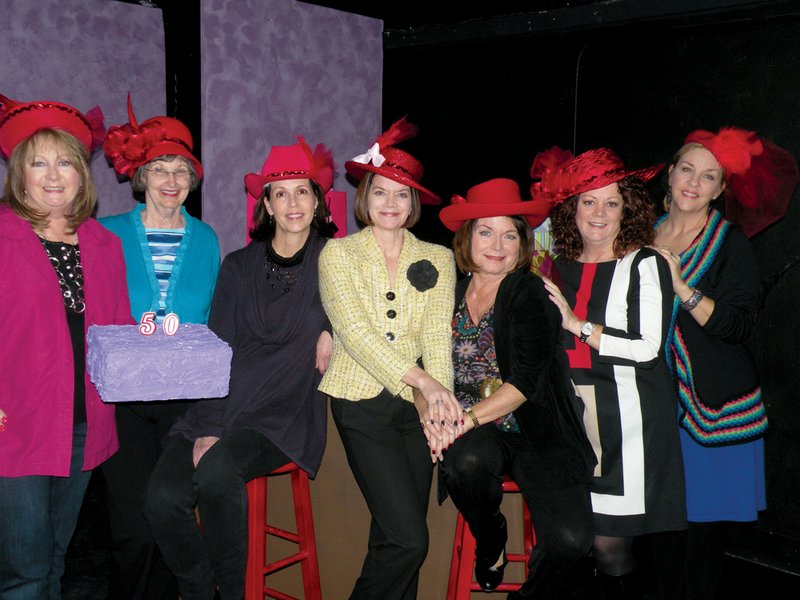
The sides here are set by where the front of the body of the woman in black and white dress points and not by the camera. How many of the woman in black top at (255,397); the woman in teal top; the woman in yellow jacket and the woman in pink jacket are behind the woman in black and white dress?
0

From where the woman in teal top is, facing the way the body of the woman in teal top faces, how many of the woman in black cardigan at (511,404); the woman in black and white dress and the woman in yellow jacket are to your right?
0

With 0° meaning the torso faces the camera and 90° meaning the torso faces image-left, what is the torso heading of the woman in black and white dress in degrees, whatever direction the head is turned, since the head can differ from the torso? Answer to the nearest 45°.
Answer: approximately 45°

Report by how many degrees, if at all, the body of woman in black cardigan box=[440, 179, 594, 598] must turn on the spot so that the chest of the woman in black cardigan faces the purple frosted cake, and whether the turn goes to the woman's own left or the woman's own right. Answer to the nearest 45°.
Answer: approximately 45° to the woman's own right

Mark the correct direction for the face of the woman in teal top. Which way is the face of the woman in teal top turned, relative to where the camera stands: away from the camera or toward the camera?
toward the camera

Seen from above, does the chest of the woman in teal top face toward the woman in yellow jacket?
no

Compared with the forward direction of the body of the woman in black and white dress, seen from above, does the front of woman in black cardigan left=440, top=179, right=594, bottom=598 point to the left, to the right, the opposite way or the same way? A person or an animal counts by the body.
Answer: the same way

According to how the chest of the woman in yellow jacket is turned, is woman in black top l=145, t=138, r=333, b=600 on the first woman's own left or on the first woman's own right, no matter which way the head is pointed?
on the first woman's own right

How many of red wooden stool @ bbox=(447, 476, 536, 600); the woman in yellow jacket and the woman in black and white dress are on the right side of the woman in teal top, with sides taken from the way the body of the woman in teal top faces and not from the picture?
0

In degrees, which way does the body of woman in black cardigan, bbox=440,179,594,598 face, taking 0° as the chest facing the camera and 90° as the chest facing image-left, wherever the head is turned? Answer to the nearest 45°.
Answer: approximately 45°

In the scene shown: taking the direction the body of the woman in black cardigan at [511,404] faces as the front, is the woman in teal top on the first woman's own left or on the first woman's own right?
on the first woman's own right

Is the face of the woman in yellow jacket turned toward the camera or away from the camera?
toward the camera

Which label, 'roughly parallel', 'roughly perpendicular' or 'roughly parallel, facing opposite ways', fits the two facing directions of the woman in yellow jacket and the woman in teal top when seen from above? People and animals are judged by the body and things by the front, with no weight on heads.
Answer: roughly parallel

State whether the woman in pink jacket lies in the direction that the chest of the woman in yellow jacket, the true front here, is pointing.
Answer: no

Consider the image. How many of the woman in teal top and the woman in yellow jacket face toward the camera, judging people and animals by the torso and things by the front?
2

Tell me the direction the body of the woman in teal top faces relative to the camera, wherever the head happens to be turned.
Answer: toward the camera

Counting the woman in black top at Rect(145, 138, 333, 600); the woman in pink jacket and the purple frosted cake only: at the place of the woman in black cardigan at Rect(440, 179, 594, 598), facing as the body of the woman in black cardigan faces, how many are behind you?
0
